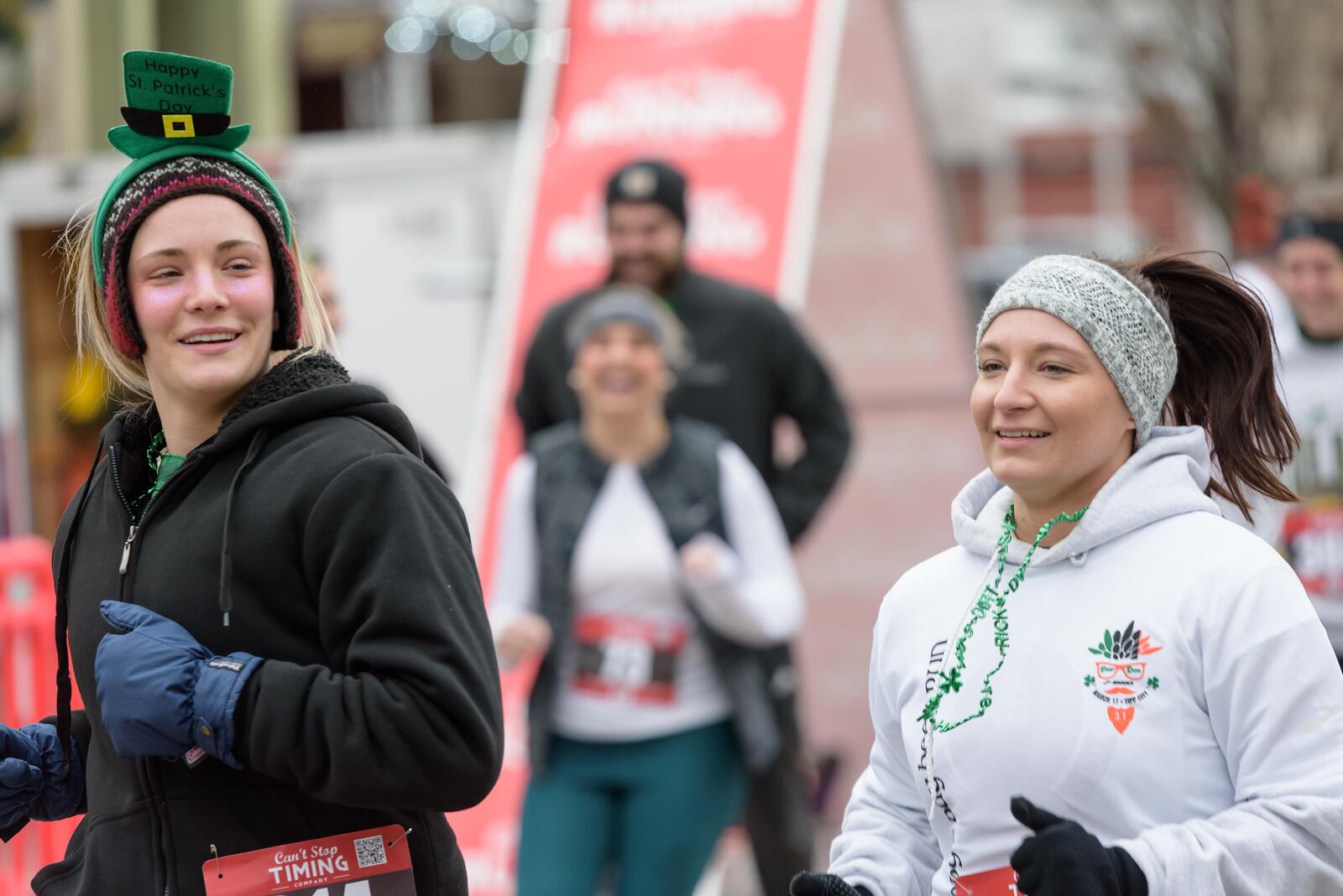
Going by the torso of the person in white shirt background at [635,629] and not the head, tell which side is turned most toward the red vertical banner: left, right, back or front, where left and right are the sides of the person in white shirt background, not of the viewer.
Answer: back

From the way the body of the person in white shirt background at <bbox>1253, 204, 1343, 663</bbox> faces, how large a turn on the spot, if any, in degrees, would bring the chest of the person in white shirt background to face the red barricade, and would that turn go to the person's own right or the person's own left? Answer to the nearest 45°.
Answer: approximately 90° to the person's own right

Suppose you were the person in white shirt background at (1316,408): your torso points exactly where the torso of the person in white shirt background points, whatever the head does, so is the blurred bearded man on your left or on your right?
on your right

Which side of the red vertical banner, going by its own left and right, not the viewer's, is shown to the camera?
front

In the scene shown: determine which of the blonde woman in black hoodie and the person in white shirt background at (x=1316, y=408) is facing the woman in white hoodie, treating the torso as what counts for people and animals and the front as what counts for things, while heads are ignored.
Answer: the person in white shirt background

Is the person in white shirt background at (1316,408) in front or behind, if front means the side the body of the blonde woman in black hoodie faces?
behind

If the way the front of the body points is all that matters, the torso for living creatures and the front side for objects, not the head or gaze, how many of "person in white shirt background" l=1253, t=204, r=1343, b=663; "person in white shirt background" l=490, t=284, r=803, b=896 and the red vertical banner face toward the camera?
3

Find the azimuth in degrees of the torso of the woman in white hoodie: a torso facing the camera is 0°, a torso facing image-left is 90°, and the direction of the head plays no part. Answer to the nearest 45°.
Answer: approximately 45°

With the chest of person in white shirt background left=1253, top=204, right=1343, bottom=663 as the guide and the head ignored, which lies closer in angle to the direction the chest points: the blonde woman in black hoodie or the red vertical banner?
the blonde woman in black hoodie

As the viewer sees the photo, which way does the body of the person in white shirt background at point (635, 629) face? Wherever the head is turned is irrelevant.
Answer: toward the camera
